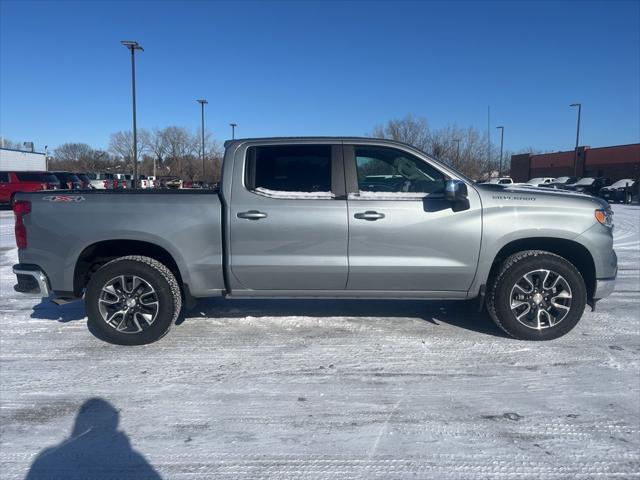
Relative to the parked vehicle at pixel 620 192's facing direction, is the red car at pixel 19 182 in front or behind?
in front

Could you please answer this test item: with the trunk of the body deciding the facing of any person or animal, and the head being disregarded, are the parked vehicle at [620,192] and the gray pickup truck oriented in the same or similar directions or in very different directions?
very different directions

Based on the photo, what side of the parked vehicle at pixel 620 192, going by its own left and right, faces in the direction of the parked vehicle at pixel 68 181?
front

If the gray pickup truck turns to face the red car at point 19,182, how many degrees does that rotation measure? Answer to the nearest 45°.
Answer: approximately 135° to its left

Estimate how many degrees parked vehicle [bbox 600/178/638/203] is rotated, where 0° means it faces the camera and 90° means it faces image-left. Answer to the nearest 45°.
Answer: approximately 45°

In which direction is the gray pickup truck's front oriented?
to the viewer's right

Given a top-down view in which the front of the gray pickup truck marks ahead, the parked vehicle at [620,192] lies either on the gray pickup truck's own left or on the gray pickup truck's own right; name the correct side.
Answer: on the gray pickup truck's own left

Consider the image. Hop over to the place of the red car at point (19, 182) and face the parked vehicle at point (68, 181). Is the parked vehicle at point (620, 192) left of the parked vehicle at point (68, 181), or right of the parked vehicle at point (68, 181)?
right
